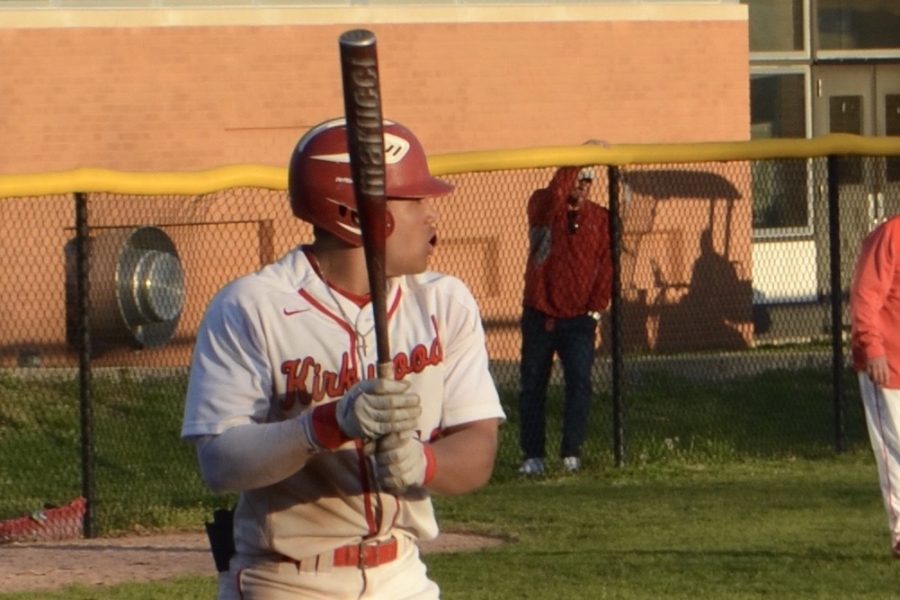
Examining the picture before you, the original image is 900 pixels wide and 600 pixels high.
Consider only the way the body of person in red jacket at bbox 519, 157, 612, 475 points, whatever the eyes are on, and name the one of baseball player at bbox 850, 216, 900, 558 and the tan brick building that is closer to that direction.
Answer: the baseball player

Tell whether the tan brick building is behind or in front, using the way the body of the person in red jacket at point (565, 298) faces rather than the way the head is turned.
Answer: behind

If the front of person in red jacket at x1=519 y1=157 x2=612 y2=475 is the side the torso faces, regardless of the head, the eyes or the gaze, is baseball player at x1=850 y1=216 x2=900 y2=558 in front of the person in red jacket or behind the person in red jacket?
in front

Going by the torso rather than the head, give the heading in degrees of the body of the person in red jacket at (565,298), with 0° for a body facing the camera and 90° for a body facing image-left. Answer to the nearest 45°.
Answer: approximately 0°

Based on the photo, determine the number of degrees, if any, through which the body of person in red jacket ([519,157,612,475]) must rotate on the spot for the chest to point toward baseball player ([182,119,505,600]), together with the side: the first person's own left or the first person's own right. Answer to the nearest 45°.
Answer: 0° — they already face them
